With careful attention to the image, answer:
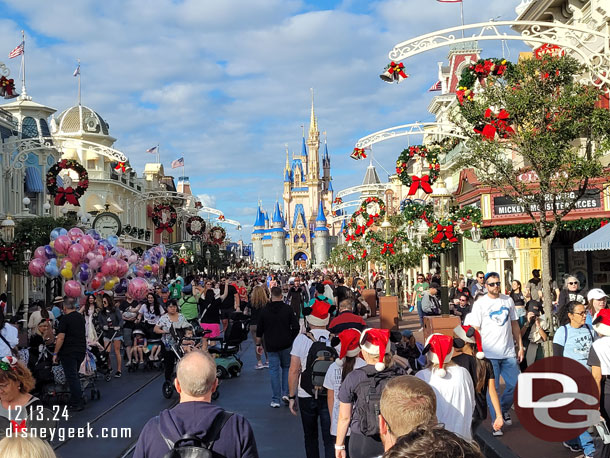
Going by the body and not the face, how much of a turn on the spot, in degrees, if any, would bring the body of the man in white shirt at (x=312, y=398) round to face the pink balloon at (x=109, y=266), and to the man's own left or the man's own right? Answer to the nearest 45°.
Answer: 0° — they already face it

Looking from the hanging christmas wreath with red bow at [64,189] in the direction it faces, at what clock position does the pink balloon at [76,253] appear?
The pink balloon is roughly at 12 o'clock from the hanging christmas wreath with red bow.

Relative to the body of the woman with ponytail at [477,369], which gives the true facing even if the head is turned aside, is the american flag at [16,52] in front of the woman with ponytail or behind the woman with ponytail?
in front

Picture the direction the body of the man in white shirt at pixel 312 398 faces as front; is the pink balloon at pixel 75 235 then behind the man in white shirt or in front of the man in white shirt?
in front

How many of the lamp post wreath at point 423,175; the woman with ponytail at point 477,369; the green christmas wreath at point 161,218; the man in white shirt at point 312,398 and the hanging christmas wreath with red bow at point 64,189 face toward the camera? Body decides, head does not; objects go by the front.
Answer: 3

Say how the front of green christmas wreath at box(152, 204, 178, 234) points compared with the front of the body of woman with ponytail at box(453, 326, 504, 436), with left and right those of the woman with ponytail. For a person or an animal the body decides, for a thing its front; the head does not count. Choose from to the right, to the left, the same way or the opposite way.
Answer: the opposite way

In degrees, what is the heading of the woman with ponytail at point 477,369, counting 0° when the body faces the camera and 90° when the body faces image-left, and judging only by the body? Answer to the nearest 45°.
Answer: approximately 135°

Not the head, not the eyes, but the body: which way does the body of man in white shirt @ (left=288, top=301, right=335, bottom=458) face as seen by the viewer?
away from the camera

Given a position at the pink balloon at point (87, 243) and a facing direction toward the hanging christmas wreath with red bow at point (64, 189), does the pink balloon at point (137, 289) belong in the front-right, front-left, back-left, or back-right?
back-right

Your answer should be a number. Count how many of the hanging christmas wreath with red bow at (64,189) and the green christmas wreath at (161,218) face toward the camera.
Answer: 2
